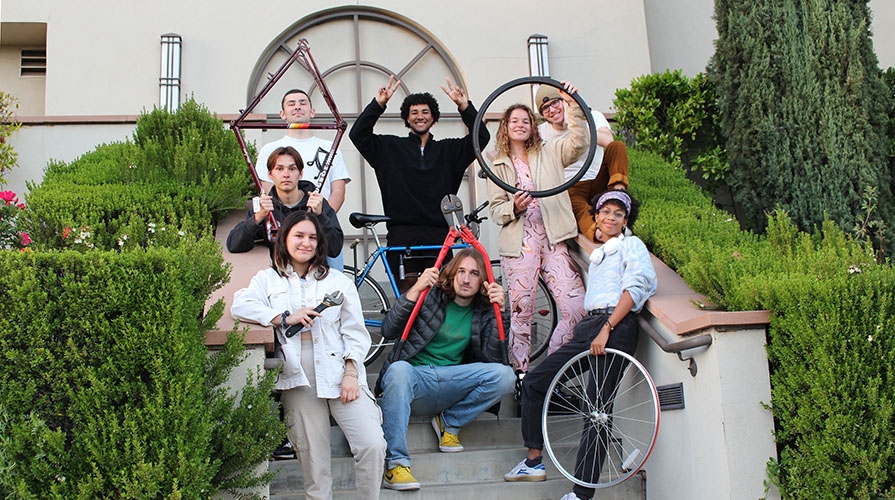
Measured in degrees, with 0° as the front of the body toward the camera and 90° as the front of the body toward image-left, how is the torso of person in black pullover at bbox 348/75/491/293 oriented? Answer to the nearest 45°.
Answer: approximately 0°

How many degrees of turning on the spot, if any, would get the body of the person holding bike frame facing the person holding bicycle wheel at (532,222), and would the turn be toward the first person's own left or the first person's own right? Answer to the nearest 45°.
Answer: approximately 90° to the first person's own left

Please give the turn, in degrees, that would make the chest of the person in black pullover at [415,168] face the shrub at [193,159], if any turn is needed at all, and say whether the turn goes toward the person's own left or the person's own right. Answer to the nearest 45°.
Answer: approximately 90° to the person's own right

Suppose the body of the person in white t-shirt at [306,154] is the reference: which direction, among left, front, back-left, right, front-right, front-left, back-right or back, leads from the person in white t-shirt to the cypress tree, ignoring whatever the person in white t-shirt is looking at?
left

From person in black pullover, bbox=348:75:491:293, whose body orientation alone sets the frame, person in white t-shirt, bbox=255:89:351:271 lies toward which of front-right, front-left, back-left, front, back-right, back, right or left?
right
